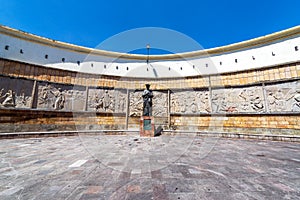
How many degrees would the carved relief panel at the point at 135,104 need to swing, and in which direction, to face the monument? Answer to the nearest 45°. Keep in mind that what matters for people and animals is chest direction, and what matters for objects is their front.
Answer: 0° — it already faces it

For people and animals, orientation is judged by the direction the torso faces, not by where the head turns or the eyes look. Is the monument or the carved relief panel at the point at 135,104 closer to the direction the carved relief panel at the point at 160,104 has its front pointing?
the monument

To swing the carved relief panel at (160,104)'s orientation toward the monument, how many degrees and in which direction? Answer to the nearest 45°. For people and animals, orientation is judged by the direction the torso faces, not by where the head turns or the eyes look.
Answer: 0° — it already faces it

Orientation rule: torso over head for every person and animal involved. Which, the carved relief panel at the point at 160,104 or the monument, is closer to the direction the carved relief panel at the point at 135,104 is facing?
the monument

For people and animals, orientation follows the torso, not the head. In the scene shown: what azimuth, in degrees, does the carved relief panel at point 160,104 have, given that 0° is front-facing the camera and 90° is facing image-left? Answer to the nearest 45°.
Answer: approximately 0°

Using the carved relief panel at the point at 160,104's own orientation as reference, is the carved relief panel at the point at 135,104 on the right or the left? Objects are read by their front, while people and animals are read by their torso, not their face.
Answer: on its right

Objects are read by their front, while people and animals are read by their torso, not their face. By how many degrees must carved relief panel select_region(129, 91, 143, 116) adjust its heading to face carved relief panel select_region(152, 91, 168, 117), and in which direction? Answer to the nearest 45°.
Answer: approximately 90° to its left

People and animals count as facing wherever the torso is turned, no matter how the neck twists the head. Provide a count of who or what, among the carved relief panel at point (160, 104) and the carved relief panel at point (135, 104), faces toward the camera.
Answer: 2
